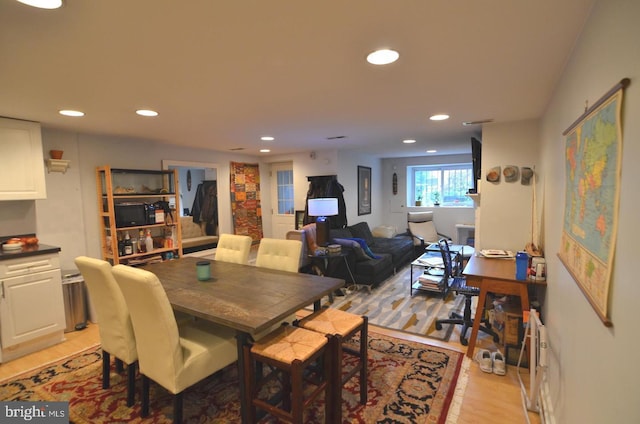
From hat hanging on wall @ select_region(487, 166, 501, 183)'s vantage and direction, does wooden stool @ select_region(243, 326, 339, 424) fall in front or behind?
in front

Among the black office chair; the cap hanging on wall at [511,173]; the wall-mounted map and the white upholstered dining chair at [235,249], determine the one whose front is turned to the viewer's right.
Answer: the black office chair

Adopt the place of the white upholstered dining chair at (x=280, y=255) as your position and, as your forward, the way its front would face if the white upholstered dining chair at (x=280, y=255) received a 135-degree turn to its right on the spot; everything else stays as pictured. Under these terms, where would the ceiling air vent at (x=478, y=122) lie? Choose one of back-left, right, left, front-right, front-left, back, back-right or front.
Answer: right

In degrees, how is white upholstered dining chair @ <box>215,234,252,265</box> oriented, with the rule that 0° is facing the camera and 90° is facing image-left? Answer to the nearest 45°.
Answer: approximately 45°

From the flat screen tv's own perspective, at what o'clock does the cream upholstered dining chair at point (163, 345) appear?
The cream upholstered dining chair is roughly at 10 o'clock from the flat screen tv.

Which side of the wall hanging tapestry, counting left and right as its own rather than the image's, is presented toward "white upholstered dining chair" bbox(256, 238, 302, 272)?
front

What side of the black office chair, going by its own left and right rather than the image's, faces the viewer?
right

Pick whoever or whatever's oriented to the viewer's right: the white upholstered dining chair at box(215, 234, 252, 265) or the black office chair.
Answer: the black office chair

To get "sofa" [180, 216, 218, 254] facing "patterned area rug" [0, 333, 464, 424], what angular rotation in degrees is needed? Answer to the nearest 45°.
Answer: approximately 45° to its right

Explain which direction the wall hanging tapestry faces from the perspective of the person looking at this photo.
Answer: facing the viewer

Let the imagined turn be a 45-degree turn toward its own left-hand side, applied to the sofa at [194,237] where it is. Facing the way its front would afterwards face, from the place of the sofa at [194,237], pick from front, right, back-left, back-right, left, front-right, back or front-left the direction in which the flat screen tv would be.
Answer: front-right

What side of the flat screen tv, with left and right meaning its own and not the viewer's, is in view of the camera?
left

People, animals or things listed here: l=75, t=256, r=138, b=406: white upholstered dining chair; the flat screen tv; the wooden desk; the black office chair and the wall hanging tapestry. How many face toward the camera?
1
